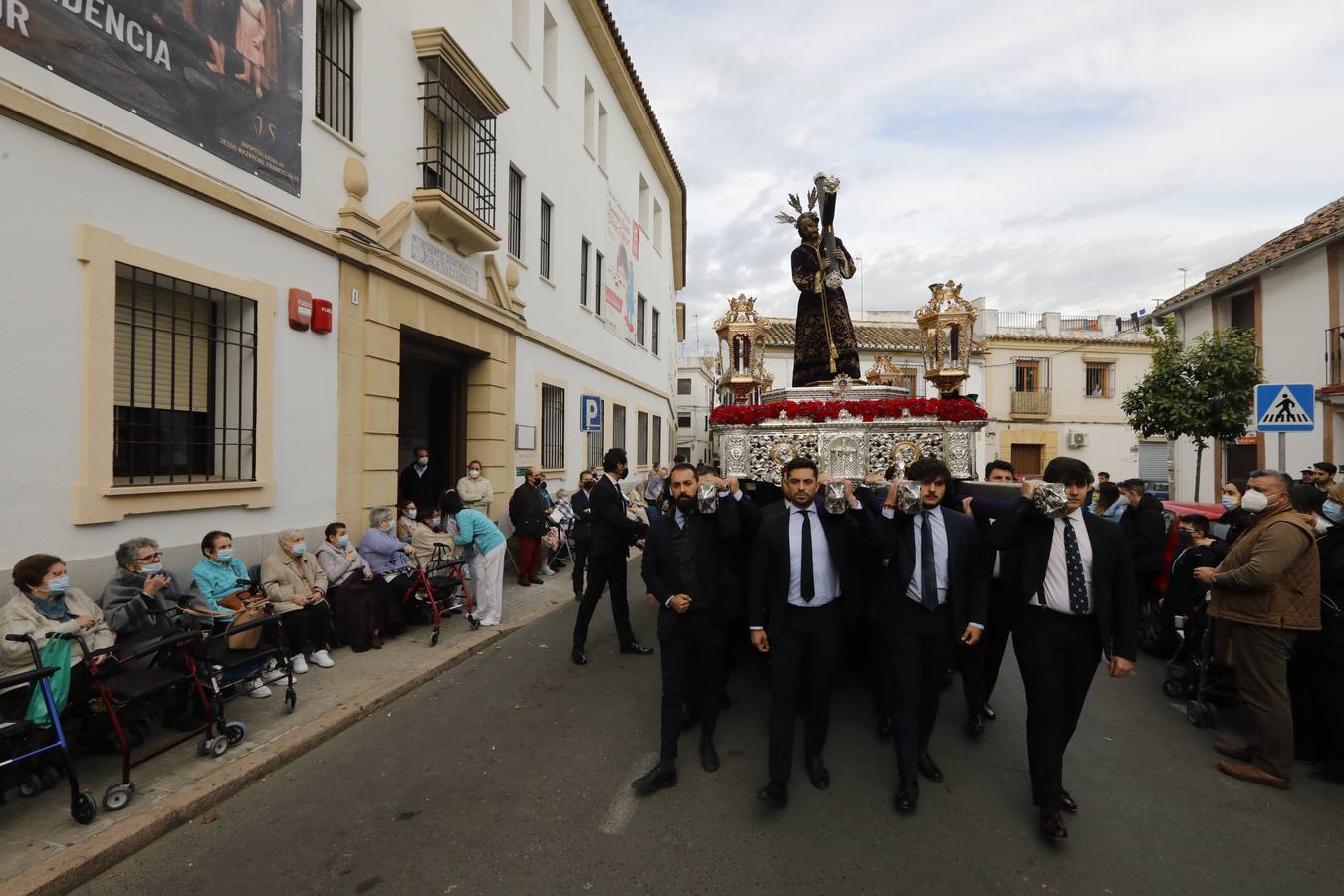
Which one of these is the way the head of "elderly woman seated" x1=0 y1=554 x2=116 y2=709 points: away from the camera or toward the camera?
toward the camera

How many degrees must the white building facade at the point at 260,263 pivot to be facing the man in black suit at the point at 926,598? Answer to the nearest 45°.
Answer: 0° — it already faces them

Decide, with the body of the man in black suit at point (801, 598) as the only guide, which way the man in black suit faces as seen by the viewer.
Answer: toward the camera

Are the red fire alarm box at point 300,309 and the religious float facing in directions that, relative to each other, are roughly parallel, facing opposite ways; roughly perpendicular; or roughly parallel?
roughly perpendicular

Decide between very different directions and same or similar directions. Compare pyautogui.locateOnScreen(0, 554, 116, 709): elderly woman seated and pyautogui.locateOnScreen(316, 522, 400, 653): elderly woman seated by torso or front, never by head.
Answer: same or similar directions

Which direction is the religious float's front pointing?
toward the camera

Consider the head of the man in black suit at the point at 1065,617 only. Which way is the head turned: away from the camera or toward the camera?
toward the camera

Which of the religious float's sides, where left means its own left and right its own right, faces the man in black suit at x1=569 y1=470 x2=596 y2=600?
right

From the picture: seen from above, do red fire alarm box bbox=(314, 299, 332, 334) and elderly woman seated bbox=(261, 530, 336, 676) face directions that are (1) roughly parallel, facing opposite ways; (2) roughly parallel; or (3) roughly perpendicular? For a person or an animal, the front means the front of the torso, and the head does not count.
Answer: roughly parallel

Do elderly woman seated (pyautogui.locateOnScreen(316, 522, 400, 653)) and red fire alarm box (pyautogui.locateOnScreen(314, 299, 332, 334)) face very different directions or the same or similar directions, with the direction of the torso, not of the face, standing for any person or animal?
same or similar directions

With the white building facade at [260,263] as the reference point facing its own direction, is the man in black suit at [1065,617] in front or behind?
in front

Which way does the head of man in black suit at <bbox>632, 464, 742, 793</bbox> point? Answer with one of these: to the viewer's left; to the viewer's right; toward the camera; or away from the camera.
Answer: toward the camera

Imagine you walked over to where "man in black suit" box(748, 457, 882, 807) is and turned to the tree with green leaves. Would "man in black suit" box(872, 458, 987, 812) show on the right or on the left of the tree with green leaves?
right

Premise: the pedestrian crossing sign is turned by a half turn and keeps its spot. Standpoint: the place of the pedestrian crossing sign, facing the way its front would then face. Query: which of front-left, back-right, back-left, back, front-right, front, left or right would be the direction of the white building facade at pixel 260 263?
back-left

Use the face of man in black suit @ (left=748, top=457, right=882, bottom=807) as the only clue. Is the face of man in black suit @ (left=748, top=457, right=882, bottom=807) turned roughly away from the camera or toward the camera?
toward the camera

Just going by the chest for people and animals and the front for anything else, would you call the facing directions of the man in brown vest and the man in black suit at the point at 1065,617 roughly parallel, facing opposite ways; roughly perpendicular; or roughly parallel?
roughly perpendicular

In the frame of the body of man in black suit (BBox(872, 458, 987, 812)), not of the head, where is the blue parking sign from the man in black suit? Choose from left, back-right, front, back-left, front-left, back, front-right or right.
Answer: back-right

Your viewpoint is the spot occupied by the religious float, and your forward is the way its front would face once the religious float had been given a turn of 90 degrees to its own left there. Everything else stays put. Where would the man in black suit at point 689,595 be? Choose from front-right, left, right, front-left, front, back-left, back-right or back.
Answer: right

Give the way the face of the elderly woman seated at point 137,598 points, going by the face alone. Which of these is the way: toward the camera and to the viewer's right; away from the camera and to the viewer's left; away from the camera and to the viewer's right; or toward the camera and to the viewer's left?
toward the camera and to the viewer's right

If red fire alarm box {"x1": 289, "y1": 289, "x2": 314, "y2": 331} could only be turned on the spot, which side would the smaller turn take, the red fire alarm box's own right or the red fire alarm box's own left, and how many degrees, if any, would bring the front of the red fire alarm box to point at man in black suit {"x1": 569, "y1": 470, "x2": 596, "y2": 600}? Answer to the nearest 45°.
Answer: approximately 45° to the red fire alarm box's own left
